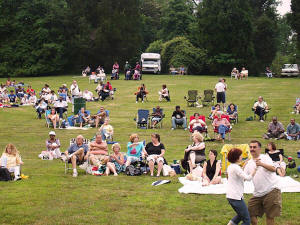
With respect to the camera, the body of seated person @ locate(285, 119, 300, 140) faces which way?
toward the camera

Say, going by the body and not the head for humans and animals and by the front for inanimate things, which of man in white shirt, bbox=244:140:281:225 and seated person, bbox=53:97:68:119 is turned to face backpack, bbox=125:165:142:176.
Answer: the seated person

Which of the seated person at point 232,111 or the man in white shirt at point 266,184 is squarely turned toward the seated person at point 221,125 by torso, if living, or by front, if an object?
the seated person at point 232,111

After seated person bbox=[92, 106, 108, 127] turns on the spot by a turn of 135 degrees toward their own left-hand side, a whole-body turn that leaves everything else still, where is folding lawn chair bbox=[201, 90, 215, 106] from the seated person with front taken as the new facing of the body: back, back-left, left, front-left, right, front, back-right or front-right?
front-left

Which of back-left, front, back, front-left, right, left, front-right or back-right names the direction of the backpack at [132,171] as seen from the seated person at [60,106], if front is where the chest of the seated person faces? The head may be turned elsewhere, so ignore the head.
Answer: front

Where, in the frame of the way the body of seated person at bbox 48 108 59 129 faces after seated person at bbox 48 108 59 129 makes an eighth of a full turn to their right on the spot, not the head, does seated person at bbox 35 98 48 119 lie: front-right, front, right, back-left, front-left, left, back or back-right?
back-right

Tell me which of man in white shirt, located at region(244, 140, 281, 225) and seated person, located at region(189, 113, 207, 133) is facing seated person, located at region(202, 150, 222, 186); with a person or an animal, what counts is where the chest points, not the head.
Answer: seated person, located at region(189, 113, 207, 133)

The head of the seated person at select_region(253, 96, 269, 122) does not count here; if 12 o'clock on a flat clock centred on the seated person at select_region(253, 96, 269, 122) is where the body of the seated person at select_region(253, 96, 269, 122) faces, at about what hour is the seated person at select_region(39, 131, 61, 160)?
the seated person at select_region(39, 131, 61, 160) is roughly at 1 o'clock from the seated person at select_region(253, 96, 269, 122).

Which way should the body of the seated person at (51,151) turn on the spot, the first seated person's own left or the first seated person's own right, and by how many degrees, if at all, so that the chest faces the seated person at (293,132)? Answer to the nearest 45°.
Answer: approximately 90° to the first seated person's own left

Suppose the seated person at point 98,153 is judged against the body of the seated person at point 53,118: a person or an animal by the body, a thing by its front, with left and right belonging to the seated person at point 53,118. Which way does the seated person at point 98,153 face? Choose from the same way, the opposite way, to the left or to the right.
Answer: the same way

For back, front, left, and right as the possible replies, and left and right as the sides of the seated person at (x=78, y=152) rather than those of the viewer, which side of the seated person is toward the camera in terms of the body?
front

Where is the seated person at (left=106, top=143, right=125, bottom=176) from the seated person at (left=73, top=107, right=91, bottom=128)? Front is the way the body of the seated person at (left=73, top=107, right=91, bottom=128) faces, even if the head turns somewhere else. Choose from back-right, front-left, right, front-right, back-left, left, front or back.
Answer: front

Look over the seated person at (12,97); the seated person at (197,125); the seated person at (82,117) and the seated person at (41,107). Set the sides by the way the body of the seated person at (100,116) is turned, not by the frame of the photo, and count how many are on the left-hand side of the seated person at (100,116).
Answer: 1

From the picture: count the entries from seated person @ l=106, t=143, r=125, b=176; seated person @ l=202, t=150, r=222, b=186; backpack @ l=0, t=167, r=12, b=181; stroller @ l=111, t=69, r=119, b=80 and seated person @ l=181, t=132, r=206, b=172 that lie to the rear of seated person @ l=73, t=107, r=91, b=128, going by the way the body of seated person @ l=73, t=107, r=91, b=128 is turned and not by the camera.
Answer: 1

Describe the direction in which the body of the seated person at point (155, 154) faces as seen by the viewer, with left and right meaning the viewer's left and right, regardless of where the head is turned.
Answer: facing the viewer
